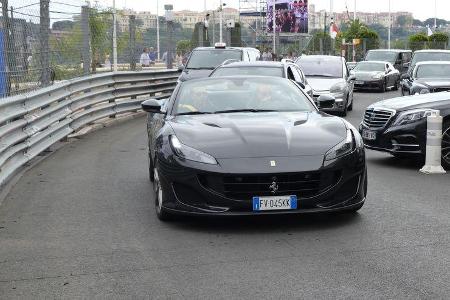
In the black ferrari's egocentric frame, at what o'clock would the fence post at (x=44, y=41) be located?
The fence post is roughly at 5 o'clock from the black ferrari.

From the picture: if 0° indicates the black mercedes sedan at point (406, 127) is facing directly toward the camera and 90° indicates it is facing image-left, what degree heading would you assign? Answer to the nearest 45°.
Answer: approximately 45°

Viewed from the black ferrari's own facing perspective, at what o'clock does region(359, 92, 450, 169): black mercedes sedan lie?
The black mercedes sedan is roughly at 7 o'clock from the black ferrari.

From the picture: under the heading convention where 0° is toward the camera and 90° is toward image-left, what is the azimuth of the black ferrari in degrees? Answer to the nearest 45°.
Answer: approximately 0°

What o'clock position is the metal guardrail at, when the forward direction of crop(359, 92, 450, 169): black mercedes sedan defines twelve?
The metal guardrail is roughly at 2 o'clock from the black mercedes sedan.

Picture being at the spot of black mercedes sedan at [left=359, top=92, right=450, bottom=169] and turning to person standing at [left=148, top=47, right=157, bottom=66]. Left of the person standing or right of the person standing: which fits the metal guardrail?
left

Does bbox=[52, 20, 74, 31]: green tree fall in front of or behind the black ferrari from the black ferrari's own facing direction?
behind

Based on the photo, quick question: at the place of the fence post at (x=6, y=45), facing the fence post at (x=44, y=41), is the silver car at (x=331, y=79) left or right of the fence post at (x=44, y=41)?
right
